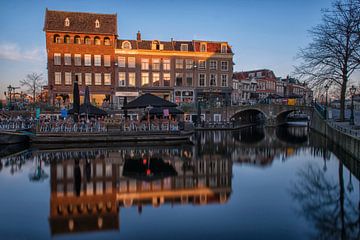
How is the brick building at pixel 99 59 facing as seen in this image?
toward the camera
